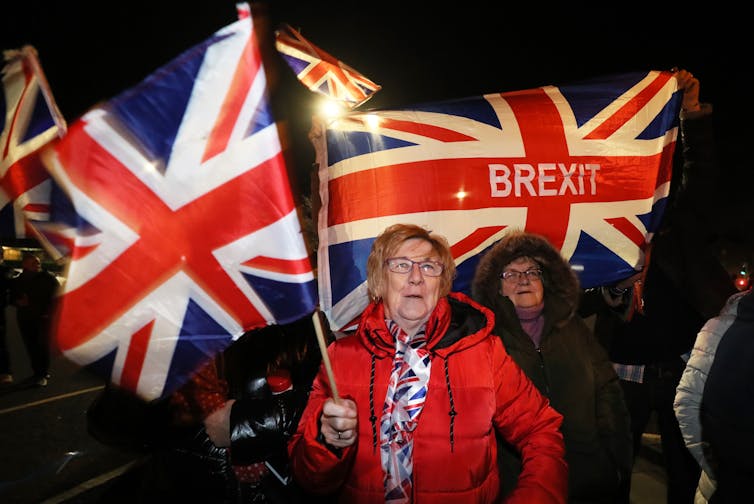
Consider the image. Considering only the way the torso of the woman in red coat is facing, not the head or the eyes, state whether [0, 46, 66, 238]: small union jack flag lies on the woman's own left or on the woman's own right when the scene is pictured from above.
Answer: on the woman's own right

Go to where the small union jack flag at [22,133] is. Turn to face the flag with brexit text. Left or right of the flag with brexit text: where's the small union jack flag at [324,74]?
left

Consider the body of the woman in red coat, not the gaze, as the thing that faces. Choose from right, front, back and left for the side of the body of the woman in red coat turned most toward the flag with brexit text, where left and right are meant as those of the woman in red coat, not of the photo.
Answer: back

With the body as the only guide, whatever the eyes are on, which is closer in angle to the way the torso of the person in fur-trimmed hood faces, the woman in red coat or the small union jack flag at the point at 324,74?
the woman in red coat

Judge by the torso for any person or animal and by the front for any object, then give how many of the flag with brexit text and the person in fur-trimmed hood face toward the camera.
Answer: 2

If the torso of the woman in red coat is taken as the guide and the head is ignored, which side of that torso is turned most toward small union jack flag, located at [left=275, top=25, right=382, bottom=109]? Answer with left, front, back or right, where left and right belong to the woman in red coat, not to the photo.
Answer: back

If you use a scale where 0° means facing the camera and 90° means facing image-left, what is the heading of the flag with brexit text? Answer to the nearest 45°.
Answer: approximately 0°

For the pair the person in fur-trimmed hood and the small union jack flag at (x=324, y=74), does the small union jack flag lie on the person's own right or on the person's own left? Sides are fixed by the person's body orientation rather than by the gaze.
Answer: on the person's own right

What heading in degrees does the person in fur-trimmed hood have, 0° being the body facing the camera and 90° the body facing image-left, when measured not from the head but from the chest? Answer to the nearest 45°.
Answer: approximately 0°
